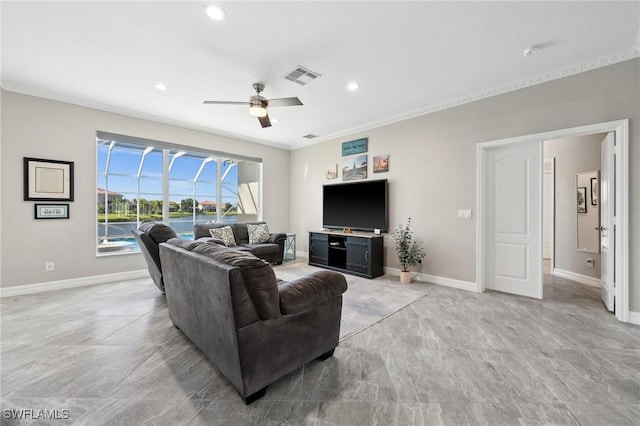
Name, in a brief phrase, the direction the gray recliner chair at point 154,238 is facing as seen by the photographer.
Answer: facing to the right of the viewer

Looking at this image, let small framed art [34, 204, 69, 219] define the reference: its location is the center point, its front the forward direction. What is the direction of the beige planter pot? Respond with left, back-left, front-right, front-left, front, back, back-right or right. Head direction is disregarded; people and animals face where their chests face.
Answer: front-left

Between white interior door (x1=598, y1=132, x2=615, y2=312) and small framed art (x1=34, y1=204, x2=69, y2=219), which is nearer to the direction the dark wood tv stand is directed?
the small framed art

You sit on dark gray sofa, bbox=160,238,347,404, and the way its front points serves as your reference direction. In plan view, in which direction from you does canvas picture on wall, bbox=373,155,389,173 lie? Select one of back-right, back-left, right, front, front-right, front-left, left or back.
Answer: front

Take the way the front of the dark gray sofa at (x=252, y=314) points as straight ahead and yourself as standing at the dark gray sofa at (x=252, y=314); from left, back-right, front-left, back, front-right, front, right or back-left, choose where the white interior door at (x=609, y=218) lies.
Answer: front-right

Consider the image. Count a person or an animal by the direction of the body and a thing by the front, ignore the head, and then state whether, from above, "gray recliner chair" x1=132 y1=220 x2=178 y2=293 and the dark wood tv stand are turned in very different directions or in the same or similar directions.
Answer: very different directions

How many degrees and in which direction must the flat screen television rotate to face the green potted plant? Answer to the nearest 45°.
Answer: approximately 90° to its left

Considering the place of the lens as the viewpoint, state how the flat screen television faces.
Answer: facing the viewer and to the left of the viewer

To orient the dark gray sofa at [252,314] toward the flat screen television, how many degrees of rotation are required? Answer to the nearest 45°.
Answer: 0° — it already faces it

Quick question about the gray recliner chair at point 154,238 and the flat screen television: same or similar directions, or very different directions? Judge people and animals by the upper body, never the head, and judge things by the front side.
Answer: very different directions

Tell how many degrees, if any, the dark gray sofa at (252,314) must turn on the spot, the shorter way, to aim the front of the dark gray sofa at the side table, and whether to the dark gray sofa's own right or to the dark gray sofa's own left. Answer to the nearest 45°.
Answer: approximately 45° to the dark gray sofa's own left
